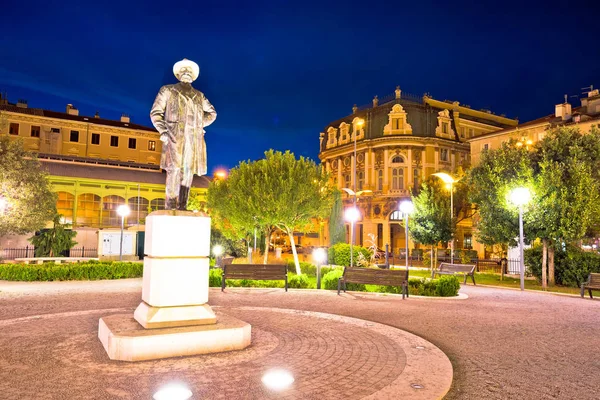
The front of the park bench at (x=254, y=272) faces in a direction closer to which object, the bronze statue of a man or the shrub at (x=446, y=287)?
the bronze statue of a man

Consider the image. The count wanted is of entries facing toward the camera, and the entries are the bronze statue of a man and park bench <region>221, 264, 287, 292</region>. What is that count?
2

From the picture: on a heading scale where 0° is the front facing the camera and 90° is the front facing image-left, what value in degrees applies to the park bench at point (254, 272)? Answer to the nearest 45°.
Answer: approximately 0°

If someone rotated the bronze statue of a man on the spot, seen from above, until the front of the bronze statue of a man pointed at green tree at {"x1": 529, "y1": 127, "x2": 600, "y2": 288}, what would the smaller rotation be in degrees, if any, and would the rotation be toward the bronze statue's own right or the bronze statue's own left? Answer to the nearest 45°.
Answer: approximately 135° to the bronze statue's own left

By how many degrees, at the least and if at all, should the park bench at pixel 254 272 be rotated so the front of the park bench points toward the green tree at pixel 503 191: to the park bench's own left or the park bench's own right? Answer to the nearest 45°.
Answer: approximately 135° to the park bench's own left

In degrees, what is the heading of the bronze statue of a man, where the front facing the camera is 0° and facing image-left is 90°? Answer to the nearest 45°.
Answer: approximately 0°
